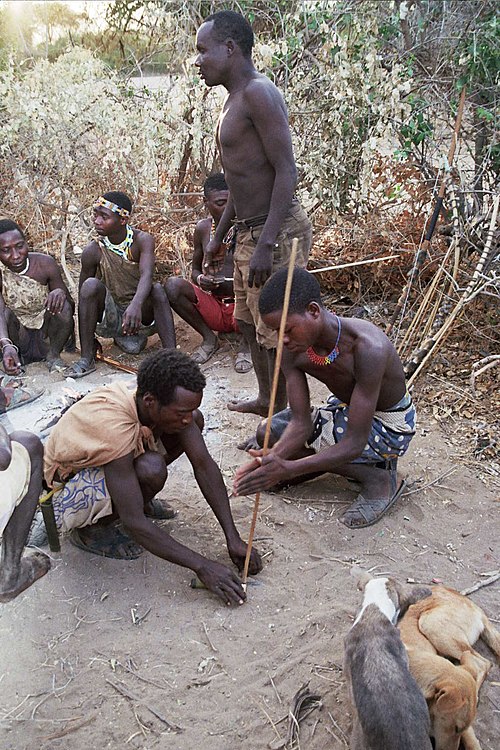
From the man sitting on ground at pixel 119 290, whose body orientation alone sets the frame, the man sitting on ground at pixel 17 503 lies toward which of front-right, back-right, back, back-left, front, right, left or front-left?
front

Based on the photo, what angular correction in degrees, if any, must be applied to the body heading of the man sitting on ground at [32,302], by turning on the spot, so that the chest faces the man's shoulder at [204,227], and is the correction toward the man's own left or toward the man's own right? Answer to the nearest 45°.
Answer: approximately 90° to the man's own left

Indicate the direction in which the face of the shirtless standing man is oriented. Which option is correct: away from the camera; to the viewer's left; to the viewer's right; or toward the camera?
to the viewer's left

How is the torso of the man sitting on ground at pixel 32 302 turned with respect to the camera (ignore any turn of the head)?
toward the camera

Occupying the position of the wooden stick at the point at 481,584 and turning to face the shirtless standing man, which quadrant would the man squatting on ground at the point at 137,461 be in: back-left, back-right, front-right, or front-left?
front-left

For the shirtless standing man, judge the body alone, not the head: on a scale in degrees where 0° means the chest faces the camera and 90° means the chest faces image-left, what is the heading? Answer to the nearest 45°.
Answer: approximately 90°

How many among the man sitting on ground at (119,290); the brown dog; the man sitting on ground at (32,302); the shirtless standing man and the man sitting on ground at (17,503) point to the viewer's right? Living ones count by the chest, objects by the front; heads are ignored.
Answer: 1

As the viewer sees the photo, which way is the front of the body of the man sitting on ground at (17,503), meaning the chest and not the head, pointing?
to the viewer's right

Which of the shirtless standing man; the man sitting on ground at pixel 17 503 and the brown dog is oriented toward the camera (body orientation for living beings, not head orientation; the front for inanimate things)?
the brown dog

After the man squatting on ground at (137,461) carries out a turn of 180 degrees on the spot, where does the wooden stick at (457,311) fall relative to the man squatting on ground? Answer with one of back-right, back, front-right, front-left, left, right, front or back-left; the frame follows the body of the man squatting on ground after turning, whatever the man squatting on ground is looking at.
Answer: right

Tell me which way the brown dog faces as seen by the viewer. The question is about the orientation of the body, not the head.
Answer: toward the camera

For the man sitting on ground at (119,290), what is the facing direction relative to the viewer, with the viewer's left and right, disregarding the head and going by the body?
facing the viewer
